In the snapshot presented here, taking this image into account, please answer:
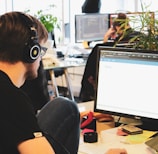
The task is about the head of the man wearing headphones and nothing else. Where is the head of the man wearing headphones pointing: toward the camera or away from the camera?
away from the camera

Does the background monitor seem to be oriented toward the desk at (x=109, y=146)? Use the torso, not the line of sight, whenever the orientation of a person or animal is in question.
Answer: yes

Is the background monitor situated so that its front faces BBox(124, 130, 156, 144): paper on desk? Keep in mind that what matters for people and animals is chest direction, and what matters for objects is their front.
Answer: yes

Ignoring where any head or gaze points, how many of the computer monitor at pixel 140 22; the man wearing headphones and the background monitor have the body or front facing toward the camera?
2

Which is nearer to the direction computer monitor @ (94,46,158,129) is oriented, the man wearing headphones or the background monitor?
the man wearing headphones

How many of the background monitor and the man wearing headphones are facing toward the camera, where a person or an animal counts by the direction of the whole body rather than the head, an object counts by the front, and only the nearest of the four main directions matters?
1
